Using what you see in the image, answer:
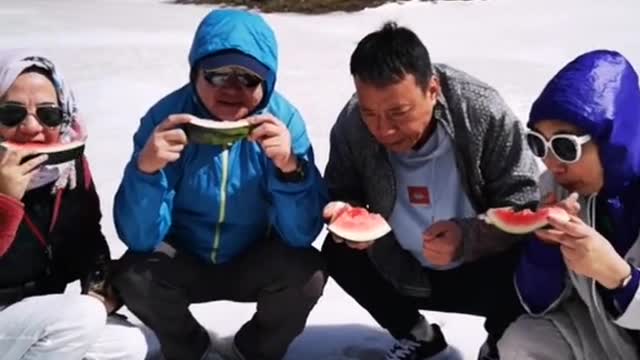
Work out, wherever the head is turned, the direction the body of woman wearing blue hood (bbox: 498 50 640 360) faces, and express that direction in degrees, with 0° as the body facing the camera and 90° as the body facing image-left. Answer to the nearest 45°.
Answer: approximately 45°

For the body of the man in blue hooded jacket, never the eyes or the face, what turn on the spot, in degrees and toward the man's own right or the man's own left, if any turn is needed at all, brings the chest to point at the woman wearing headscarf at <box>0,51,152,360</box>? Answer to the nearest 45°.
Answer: approximately 90° to the man's own right

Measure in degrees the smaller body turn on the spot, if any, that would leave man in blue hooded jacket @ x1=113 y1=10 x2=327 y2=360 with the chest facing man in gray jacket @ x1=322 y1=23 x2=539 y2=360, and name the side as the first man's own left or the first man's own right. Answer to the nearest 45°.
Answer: approximately 90° to the first man's own left

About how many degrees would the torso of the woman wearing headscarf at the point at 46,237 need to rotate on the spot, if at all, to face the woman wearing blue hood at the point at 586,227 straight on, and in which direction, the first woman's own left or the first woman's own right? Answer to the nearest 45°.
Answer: approximately 45° to the first woman's own left

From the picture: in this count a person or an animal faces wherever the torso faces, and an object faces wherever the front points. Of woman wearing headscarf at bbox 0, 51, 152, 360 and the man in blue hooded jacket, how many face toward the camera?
2

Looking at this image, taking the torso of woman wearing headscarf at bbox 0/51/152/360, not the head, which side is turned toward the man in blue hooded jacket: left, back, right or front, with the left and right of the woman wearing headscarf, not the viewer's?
left

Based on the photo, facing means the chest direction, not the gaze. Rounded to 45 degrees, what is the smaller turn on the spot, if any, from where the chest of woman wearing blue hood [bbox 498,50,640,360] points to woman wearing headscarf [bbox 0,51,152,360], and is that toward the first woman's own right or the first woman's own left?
approximately 45° to the first woman's own right

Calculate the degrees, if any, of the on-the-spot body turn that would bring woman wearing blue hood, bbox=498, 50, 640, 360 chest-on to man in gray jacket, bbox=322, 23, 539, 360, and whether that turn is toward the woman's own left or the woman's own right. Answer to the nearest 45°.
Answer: approximately 90° to the woman's own right
